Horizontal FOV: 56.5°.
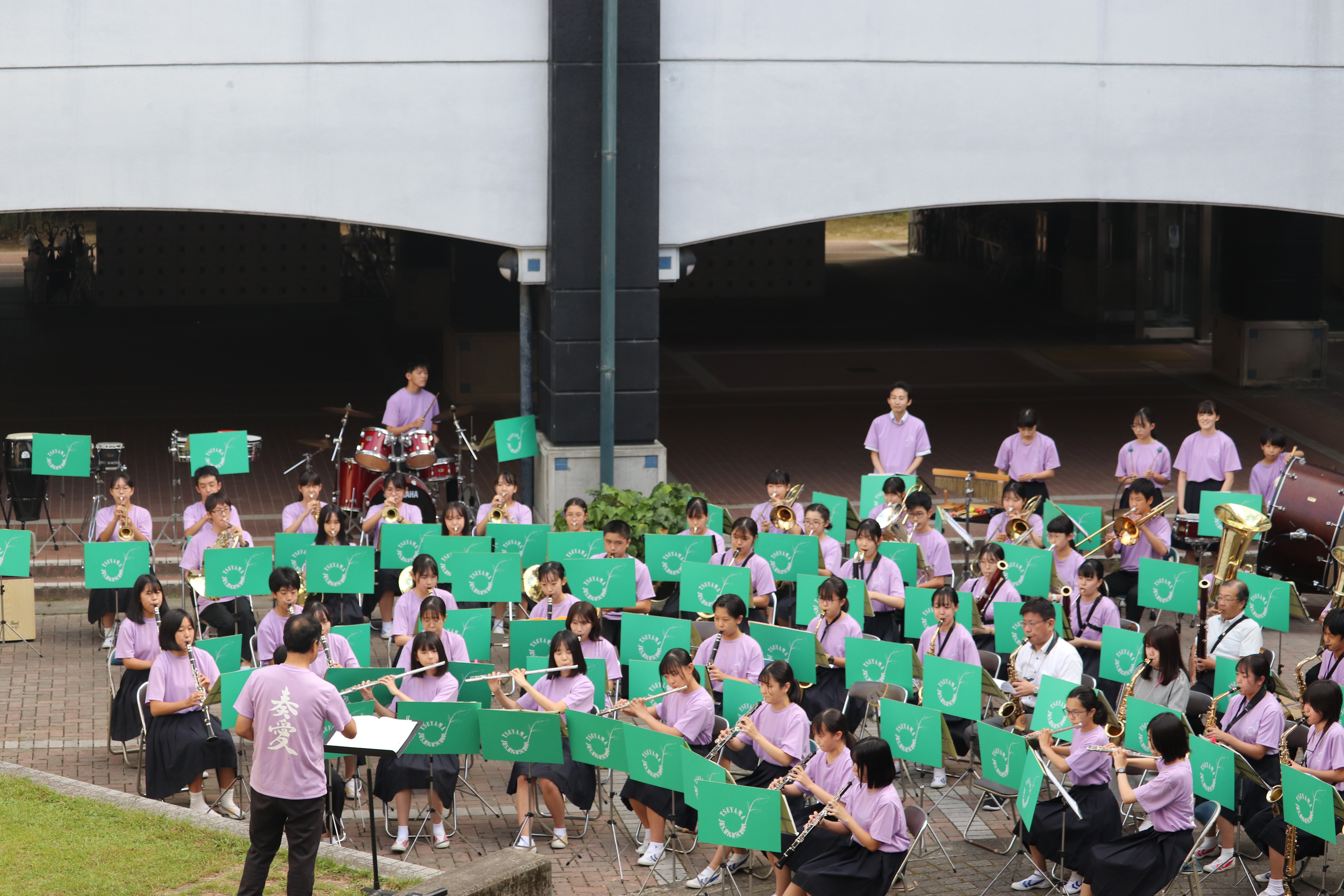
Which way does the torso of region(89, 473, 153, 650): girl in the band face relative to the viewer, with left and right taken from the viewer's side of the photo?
facing the viewer

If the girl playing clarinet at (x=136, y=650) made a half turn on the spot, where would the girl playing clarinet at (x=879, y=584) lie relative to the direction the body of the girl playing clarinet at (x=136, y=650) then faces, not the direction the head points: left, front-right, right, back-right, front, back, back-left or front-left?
back-right

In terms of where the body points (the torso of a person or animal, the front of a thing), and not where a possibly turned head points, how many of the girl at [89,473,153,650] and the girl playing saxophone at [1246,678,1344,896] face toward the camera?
1

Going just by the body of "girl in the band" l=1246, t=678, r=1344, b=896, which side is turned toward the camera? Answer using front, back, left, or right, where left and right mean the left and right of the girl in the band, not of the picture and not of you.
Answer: left

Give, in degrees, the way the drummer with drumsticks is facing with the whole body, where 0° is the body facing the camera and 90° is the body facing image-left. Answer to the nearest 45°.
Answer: approximately 315°

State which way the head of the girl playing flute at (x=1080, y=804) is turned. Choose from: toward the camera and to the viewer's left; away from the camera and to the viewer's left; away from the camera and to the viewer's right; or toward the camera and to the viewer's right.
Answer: toward the camera and to the viewer's left

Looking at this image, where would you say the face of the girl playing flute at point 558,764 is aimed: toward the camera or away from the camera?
toward the camera

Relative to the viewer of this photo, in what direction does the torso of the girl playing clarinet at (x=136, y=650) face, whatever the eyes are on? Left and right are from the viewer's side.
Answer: facing the viewer and to the right of the viewer

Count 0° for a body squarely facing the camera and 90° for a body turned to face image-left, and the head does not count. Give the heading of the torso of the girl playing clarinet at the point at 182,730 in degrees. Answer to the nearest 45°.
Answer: approximately 315°

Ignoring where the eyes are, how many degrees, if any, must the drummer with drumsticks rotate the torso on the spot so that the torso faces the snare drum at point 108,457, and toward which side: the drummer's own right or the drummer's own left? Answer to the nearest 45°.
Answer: approximately 135° to the drummer's own right

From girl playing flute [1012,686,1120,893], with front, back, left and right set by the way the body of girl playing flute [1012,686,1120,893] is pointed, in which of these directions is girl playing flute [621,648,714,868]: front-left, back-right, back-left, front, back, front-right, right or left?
front-right

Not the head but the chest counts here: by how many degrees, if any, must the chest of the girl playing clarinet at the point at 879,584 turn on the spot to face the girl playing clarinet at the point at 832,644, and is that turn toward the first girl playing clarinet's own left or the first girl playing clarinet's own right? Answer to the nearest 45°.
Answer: approximately 45° to the first girl playing clarinet's own left

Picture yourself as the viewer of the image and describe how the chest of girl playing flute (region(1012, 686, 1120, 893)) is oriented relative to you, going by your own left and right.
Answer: facing the viewer and to the left of the viewer
